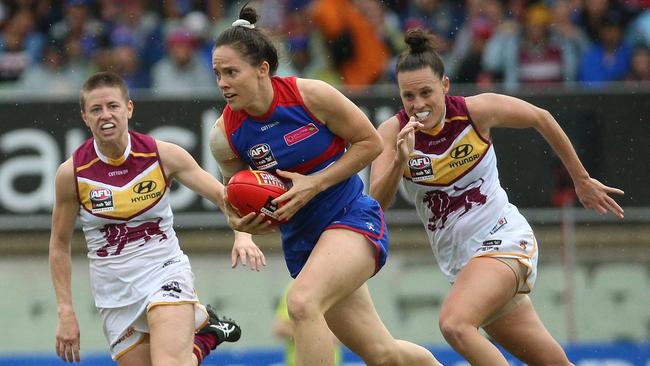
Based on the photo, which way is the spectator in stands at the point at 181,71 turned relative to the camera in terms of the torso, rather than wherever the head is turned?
toward the camera

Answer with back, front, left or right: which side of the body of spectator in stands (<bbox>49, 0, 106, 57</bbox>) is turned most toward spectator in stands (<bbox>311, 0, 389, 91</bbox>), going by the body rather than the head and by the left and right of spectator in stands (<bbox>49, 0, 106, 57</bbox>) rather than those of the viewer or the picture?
left

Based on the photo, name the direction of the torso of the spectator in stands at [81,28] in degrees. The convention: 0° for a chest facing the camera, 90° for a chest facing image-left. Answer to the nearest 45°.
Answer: approximately 0°

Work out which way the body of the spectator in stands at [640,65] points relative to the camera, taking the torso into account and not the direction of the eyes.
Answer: toward the camera

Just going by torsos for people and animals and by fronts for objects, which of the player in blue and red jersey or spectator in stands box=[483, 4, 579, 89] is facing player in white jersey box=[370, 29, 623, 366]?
the spectator in stands

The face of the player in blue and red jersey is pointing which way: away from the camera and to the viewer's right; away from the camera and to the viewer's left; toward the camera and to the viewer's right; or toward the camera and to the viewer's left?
toward the camera and to the viewer's left

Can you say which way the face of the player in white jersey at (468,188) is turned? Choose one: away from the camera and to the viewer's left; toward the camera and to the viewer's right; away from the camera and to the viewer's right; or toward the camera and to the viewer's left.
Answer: toward the camera and to the viewer's left

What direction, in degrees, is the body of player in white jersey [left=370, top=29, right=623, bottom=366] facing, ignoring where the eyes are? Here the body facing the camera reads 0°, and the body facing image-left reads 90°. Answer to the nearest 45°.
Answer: approximately 45°

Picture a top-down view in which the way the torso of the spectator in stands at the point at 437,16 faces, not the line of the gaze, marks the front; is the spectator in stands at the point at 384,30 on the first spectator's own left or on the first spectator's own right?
on the first spectator's own right

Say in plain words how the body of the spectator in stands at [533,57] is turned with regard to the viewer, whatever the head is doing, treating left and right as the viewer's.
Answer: facing the viewer

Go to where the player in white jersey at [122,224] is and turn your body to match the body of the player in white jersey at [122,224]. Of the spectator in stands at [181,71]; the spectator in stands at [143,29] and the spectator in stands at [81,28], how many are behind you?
3
